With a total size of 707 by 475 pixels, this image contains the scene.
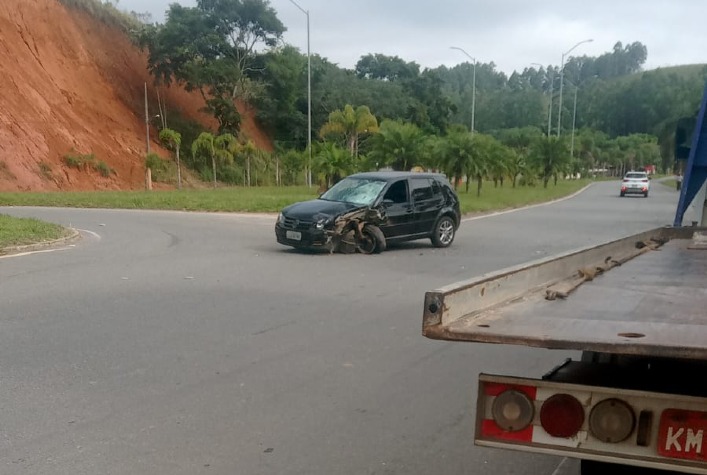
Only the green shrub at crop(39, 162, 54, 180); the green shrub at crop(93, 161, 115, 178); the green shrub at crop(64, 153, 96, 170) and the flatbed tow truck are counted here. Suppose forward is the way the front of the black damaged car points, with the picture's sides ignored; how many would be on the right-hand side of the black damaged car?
3

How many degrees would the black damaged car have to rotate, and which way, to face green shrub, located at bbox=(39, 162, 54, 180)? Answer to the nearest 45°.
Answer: approximately 90° to its right

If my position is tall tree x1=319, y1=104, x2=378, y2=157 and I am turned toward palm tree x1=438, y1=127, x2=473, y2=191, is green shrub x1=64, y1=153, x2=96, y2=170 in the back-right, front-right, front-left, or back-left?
back-right

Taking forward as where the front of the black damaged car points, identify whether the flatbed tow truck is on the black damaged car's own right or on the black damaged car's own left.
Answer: on the black damaged car's own left

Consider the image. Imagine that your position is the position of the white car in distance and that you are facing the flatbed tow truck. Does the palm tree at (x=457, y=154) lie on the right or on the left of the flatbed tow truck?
right

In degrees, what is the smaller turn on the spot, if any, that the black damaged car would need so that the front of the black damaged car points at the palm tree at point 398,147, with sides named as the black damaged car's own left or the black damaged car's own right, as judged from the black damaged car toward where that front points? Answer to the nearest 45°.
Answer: approximately 135° to the black damaged car's own right

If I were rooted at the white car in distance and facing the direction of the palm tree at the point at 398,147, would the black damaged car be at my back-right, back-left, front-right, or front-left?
front-left

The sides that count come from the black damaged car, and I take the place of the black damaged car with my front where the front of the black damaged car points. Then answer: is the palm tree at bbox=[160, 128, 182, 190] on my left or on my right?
on my right

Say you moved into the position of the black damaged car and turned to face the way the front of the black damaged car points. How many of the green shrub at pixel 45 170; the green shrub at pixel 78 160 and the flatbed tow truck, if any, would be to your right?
2

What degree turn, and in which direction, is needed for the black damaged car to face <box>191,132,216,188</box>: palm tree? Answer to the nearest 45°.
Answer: approximately 135° to its right

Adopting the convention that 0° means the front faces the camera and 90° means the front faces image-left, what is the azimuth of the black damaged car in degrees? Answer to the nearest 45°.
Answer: approximately 45°

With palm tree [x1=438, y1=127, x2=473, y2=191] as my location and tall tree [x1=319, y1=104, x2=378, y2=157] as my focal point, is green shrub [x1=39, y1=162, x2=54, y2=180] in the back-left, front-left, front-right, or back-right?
front-left

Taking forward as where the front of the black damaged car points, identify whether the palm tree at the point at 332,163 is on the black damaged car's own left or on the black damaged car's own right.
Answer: on the black damaged car's own right

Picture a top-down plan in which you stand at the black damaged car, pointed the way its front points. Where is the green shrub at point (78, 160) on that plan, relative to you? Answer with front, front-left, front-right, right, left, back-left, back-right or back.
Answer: right

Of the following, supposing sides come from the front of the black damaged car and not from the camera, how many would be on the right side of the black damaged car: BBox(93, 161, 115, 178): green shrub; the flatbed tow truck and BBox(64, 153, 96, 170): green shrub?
2

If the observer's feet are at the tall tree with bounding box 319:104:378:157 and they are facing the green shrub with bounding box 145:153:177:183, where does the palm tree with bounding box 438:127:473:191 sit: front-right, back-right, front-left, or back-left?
back-left
